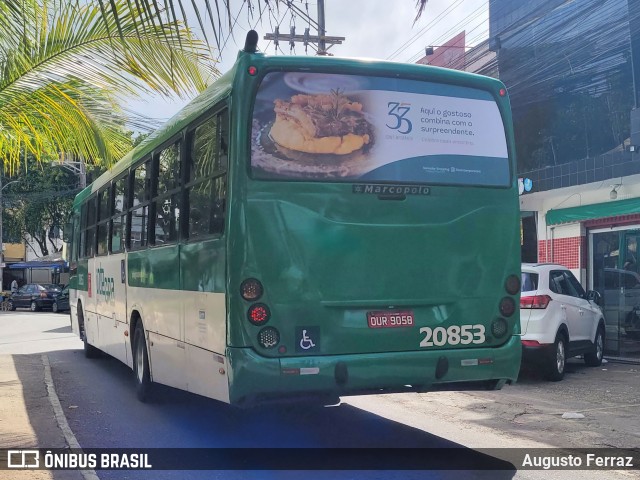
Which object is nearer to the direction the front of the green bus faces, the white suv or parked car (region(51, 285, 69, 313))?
the parked car

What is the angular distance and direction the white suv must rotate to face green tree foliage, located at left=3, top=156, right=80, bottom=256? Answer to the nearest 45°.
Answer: approximately 90° to its left

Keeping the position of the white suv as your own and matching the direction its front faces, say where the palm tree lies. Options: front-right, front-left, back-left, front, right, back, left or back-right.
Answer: back

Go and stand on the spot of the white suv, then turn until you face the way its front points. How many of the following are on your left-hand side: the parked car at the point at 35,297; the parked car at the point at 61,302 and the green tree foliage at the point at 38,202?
3

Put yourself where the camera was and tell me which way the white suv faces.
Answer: facing away from the viewer and to the right of the viewer

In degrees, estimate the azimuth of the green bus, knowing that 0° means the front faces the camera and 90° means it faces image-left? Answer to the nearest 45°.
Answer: approximately 135°

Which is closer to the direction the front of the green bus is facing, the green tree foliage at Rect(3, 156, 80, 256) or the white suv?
the green tree foliage
